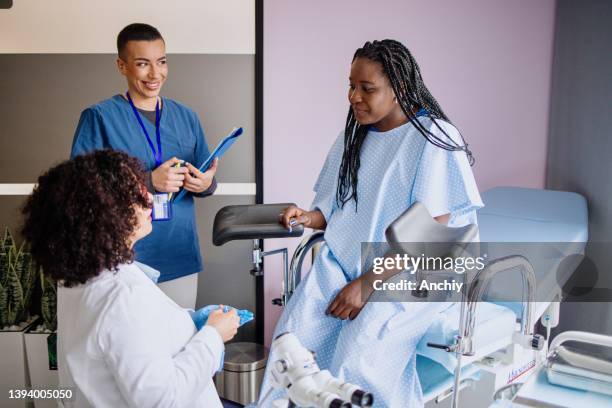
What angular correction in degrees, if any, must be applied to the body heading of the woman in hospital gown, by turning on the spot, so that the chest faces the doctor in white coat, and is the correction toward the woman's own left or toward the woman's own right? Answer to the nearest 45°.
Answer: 0° — they already face them

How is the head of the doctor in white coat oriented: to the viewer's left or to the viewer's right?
to the viewer's right

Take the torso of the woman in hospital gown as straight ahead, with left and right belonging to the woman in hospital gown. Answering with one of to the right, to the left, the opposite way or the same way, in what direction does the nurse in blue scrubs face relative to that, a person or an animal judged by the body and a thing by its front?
to the left

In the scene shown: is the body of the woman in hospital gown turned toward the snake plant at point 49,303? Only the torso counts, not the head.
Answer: no

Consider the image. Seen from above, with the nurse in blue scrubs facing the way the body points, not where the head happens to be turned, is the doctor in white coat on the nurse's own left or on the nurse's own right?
on the nurse's own right

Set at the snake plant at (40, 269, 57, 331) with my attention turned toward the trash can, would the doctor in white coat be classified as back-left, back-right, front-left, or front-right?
front-right

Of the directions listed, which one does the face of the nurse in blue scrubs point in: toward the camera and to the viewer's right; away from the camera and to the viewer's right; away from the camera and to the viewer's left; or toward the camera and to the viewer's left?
toward the camera and to the viewer's right

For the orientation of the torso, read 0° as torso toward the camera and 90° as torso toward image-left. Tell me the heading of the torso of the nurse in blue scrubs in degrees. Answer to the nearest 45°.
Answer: approximately 315°

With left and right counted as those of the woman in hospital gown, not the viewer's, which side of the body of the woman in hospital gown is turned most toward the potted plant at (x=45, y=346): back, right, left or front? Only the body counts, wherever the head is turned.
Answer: right

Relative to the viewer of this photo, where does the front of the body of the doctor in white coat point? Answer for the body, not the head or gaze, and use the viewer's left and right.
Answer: facing away from the viewer and to the right of the viewer

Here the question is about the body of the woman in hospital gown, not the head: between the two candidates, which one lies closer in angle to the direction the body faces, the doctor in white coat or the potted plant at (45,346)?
the doctor in white coat

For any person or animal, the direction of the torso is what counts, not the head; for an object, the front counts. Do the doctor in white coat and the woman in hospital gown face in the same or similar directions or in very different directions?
very different directions

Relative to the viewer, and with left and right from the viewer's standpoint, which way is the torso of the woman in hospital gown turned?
facing the viewer and to the left of the viewer

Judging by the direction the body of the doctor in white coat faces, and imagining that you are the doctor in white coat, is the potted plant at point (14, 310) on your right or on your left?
on your left

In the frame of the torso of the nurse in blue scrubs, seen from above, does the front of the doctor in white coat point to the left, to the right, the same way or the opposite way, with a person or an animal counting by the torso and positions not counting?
to the left

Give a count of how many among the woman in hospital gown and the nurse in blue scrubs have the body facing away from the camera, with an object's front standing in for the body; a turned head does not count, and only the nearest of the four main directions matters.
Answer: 0

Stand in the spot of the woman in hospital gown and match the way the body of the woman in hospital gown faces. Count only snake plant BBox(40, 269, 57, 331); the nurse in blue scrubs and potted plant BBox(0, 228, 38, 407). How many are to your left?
0
